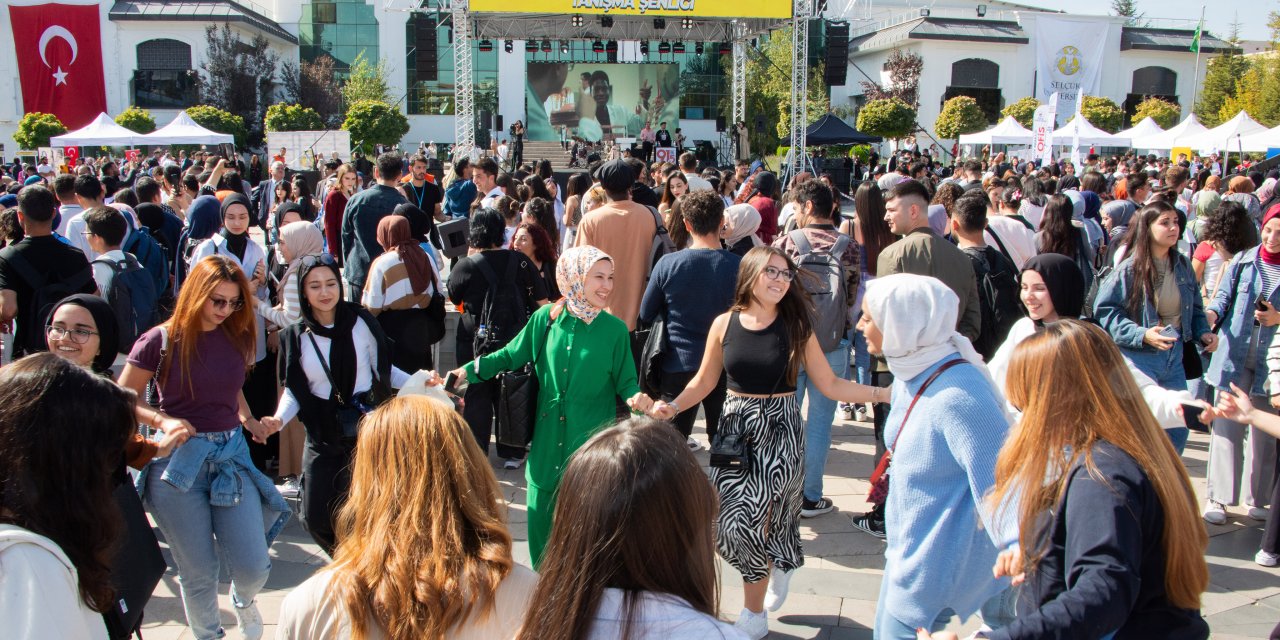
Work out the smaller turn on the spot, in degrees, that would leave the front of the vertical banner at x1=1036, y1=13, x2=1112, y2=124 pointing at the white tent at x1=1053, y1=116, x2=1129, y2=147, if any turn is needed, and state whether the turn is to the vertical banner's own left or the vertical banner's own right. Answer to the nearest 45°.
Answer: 0° — it already faces it

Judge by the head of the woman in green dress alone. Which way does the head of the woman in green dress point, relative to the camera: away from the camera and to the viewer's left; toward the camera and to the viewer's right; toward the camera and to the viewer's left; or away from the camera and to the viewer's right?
toward the camera and to the viewer's right

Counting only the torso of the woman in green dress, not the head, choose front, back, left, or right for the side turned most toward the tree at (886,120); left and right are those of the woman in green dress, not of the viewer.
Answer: back

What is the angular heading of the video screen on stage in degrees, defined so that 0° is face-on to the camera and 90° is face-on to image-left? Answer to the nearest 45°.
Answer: approximately 0°

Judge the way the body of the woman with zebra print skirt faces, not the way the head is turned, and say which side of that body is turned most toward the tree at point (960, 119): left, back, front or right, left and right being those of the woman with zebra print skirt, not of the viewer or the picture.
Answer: back

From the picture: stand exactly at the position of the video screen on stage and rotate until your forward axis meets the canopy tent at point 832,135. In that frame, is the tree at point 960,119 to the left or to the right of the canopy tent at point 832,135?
left

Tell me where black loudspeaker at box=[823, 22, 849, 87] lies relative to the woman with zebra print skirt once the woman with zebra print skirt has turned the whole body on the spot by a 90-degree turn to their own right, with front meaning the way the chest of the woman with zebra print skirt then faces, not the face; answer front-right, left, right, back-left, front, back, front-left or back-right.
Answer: right

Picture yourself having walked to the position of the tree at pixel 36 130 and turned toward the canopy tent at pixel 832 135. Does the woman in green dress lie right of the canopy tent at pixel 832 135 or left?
right
